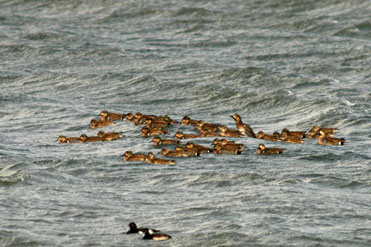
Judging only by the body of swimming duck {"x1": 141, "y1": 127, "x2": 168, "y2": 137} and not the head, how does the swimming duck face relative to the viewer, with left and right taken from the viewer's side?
facing to the left of the viewer

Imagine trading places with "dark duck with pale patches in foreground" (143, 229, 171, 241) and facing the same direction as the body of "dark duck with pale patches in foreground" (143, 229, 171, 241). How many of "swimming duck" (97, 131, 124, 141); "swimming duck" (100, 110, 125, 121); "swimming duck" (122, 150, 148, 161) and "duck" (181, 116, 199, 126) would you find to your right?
4

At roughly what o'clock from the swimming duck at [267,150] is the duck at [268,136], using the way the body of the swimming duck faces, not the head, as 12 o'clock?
The duck is roughly at 3 o'clock from the swimming duck.

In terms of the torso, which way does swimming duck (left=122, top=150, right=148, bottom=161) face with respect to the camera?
to the viewer's left

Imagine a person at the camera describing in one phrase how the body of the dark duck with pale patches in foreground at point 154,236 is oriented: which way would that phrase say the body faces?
to the viewer's left

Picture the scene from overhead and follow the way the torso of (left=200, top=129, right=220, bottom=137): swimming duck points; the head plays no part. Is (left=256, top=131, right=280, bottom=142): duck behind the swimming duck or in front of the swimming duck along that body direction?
behind

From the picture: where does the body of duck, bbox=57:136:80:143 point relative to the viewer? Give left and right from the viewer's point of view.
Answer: facing to the left of the viewer

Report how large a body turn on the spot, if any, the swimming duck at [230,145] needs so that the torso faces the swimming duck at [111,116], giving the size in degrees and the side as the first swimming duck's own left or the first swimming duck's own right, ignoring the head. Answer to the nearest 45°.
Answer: approximately 45° to the first swimming duck's own right

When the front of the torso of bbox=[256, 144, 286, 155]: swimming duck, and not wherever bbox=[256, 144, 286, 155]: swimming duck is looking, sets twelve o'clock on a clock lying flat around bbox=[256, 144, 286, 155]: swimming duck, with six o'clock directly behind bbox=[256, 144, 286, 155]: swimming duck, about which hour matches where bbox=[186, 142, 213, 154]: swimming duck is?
bbox=[186, 142, 213, 154]: swimming duck is roughly at 12 o'clock from bbox=[256, 144, 286, 155]: swimming duck.

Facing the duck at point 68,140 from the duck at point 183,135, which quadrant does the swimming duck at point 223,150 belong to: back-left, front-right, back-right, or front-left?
back-left

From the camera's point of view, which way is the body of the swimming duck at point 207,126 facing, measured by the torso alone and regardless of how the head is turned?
to the viewer's left

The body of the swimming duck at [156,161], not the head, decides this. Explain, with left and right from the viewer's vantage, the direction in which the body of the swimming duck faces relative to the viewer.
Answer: facing to the left of the viewer

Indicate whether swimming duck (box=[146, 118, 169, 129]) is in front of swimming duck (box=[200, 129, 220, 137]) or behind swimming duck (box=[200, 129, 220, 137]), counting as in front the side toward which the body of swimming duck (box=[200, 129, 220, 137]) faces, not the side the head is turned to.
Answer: in front

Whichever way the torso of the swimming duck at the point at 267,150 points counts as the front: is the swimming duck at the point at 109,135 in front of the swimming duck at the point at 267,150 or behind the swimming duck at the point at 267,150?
in front

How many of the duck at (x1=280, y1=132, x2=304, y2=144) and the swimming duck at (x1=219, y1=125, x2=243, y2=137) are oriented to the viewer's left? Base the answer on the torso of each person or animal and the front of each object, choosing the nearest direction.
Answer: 2

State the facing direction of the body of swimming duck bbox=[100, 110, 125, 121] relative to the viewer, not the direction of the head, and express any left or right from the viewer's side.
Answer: facing to the left of the viewer

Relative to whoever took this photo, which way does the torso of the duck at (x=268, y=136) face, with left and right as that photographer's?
facing to the left of the viewer

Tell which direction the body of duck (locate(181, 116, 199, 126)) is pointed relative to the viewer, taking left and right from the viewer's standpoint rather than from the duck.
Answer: facing to the left of the viewer
